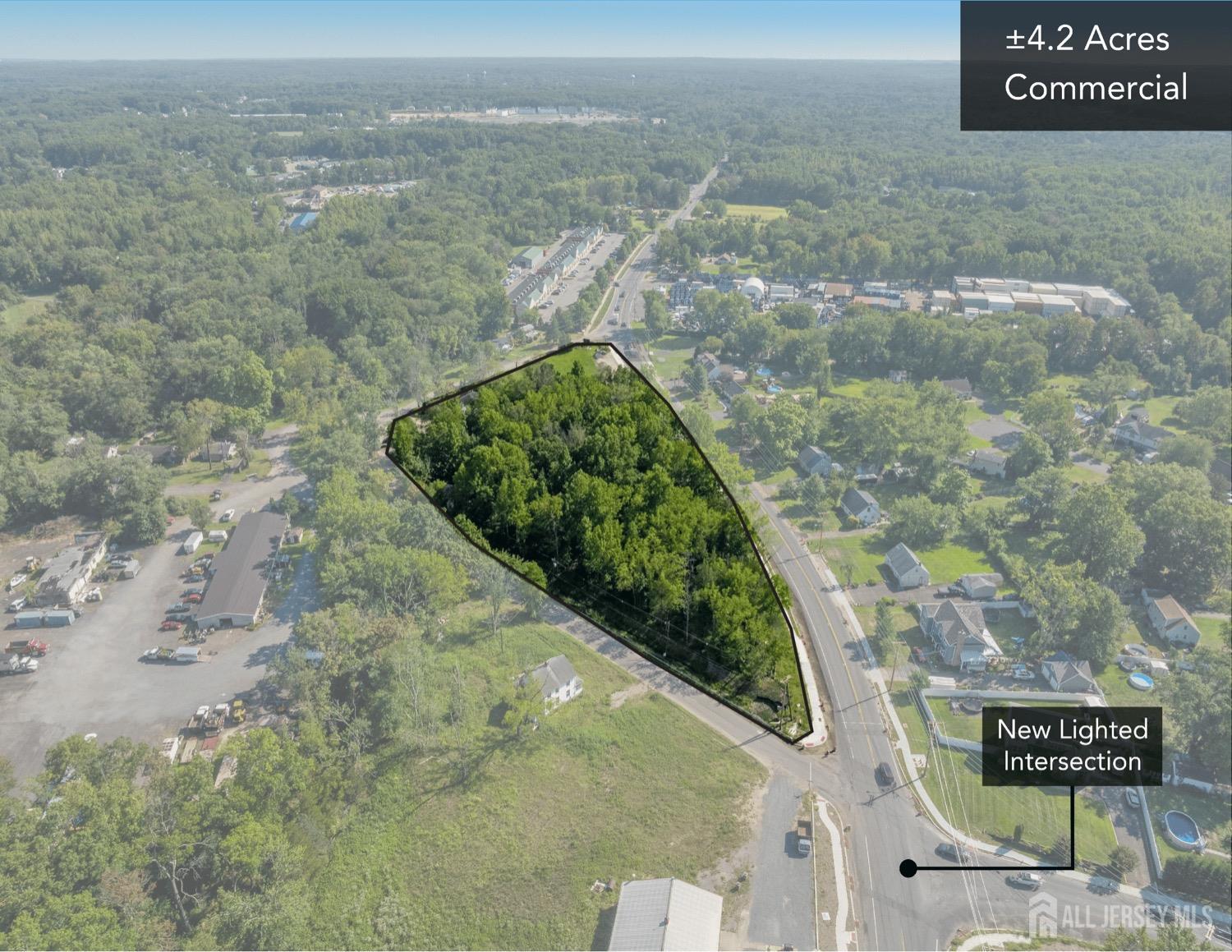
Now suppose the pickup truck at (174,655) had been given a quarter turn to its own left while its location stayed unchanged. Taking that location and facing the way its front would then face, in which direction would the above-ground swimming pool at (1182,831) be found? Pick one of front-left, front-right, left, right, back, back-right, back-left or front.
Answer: front-left

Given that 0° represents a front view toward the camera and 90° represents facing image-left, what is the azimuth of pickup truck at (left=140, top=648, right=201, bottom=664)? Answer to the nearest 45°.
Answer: approximately 90°

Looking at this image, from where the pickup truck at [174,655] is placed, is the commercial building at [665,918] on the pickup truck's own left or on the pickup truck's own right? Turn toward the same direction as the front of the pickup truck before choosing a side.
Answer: on the pickup truck's own left
